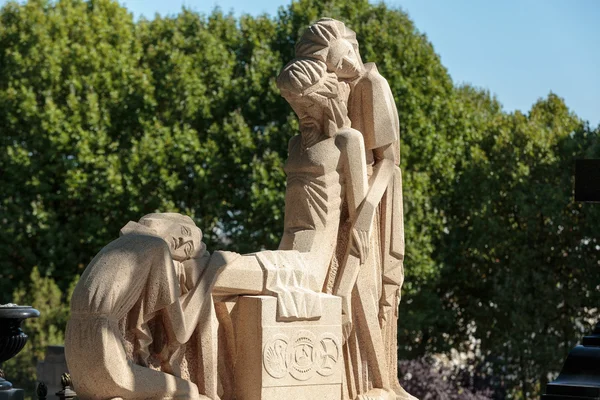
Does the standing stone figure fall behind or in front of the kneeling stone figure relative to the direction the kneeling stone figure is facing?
in front

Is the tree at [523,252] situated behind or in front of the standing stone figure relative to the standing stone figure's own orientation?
behind

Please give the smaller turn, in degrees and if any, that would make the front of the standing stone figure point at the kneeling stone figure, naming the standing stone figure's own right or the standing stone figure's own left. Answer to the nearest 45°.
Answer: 0° — it already faces it

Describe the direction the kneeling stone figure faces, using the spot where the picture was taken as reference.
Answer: facing to the right of the viewer

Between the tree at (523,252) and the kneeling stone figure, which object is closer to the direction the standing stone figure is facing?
the kneeling stone figure

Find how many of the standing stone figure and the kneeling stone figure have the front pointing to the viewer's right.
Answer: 1

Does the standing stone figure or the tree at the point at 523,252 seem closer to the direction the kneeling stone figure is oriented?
the standing stone figure

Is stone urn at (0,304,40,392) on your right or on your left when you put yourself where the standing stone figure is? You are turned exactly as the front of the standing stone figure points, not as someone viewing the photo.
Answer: on your right

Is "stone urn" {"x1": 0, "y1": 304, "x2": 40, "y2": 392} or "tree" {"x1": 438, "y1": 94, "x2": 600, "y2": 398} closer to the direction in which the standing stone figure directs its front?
the stone urn
